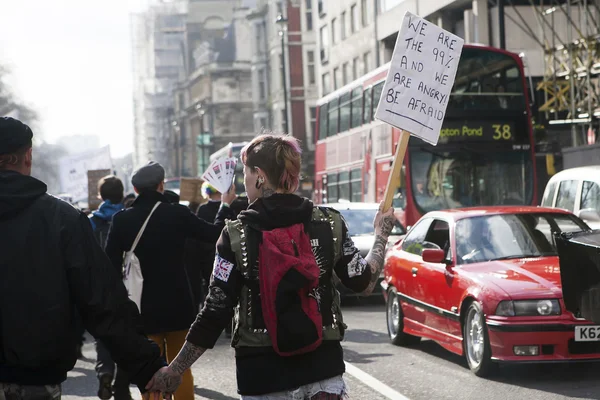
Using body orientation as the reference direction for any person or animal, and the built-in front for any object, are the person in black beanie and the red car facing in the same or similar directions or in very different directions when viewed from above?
very different directions

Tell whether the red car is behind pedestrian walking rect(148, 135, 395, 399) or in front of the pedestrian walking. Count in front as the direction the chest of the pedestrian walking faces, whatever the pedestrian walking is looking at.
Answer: in front

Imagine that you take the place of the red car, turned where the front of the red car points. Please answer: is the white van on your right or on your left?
on your left

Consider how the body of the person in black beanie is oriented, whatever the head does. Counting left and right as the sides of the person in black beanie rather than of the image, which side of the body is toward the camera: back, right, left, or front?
back

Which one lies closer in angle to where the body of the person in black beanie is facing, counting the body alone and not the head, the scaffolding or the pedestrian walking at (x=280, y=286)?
the scaffolding

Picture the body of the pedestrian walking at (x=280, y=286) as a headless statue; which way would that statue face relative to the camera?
away from the camera

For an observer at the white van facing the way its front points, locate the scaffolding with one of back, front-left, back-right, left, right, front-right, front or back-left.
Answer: back-left

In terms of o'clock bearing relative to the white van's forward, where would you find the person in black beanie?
The person in black beanie is roughly at 2 o'clock from the white van.
